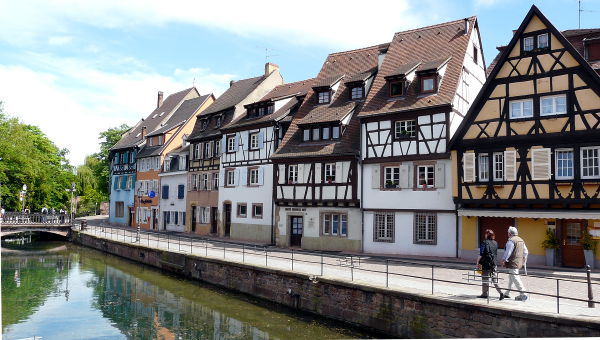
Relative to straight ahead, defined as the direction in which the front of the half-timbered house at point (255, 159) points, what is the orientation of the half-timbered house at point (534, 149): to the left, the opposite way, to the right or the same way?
the same way

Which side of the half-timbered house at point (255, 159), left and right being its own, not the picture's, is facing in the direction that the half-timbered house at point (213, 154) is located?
right

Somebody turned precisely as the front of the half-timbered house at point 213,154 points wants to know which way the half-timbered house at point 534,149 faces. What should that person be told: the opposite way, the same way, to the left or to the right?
the same way

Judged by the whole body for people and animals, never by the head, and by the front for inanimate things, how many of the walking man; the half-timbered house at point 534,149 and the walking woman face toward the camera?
1

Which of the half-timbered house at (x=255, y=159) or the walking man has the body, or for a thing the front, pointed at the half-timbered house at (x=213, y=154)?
the walking man

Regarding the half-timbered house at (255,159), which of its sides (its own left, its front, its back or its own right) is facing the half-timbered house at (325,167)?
left

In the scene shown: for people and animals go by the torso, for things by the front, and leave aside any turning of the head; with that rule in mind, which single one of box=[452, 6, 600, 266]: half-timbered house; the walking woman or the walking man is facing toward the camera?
the half-timbered house

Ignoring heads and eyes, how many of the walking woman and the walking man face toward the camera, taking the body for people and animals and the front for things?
0

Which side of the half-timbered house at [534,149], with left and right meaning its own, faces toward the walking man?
front

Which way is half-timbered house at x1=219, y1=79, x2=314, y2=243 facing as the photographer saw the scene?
facing the viewer and to the left of the viewer

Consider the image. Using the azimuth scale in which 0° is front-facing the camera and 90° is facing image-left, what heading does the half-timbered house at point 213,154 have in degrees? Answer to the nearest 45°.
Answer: approximately 45°

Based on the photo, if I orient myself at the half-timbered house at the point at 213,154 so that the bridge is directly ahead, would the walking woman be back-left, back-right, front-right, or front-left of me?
back-left

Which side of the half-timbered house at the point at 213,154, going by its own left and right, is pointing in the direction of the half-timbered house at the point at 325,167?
left

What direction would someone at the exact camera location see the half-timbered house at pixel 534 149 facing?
facing the viewer

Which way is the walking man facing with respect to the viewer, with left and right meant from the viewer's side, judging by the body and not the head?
facing away from the viewer and to the left of the viewer
